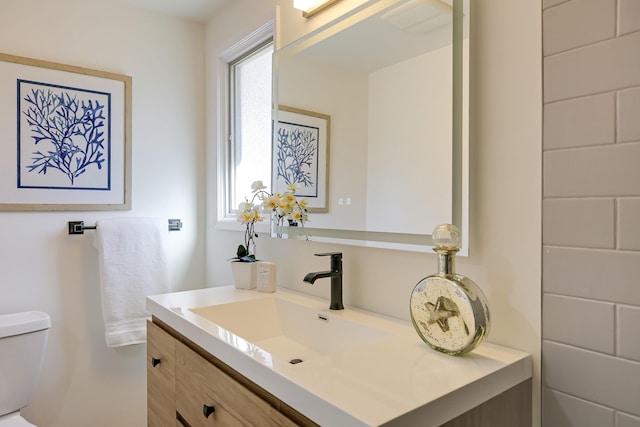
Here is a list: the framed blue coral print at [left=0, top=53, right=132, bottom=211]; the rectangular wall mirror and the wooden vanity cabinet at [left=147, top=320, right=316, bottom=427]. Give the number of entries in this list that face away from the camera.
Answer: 0

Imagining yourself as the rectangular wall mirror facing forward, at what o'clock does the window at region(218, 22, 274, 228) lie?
The window is roughly at 3 o'clock from the rectangular wall mirror.

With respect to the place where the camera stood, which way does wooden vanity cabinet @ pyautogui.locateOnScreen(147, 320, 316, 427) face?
facing the viewer and to the left of the viewer

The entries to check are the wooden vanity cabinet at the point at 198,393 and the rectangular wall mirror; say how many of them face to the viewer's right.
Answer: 0

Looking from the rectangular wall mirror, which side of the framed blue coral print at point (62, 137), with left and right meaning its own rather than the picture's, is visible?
front

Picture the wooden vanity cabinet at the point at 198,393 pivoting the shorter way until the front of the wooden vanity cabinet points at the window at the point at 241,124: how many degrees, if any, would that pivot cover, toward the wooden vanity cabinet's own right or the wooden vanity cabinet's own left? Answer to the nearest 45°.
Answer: approximately 135° to the wooden vanity cabinet's own right

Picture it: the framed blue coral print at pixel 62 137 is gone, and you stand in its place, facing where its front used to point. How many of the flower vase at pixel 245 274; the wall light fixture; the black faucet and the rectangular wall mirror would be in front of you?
4

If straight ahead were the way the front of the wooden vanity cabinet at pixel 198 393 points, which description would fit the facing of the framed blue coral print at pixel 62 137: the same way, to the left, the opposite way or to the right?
to the left

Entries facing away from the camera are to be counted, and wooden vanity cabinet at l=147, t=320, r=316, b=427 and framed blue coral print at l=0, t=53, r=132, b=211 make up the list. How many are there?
0

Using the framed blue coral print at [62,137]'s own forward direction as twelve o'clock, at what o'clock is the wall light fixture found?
The wall light fixture is roughly at 12 o'clock from the framed blue coral print.

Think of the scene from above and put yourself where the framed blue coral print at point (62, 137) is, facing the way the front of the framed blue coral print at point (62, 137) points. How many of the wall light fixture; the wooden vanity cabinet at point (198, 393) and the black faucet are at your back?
0

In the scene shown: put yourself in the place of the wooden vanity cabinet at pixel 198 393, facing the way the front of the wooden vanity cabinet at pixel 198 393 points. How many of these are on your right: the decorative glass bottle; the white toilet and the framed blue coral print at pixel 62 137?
2

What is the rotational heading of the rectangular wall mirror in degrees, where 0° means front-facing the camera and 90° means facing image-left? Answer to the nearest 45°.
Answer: approximately 45°

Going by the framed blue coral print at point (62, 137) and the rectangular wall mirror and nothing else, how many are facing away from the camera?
0

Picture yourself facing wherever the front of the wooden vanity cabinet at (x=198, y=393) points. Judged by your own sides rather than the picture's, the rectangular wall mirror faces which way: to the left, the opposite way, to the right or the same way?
the same way

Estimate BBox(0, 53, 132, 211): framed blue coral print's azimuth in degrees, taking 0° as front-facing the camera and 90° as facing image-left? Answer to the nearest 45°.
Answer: approximately 315°
